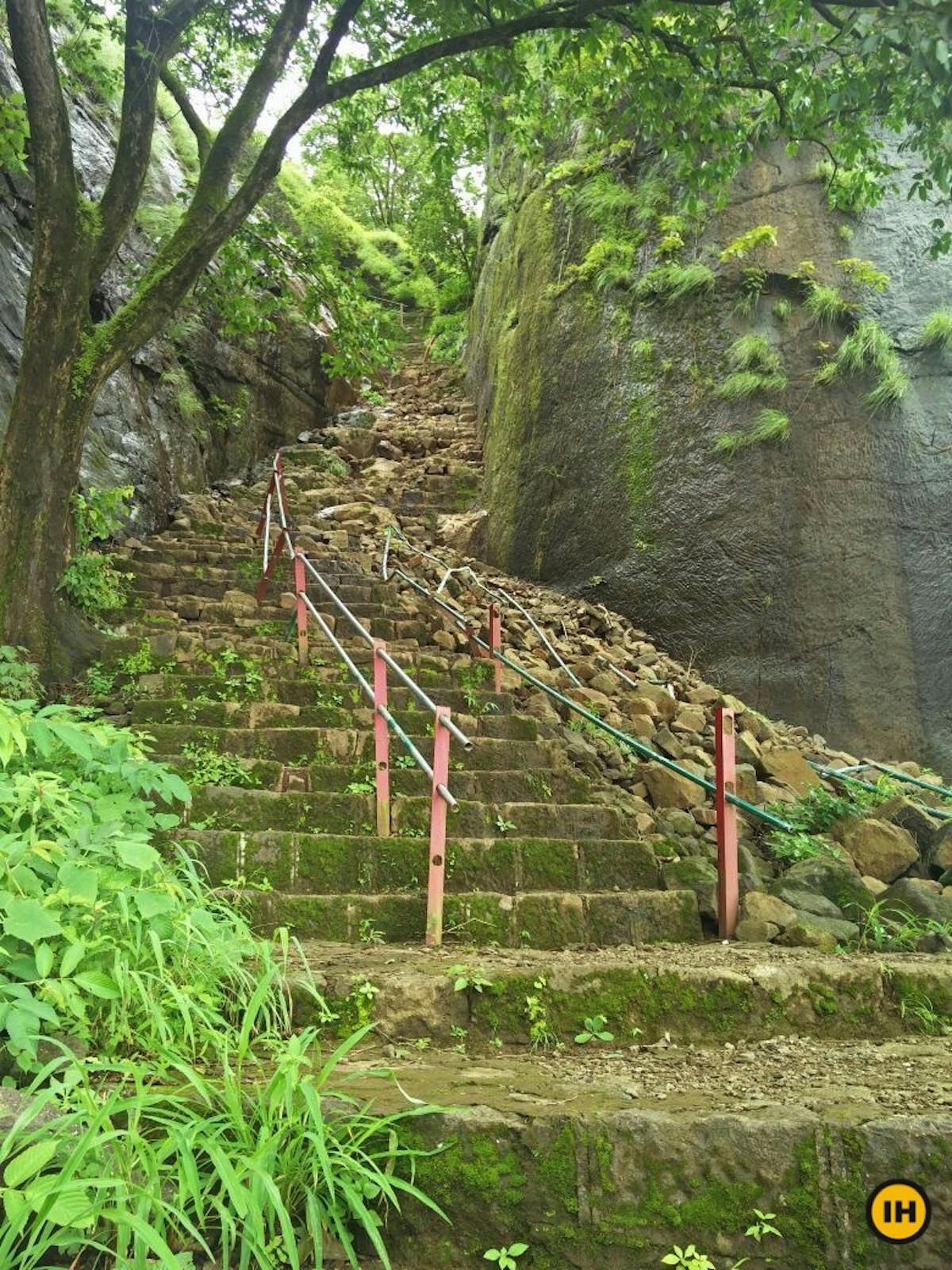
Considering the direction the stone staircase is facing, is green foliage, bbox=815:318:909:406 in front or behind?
behind

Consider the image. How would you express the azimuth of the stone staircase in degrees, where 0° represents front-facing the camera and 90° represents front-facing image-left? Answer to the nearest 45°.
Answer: approximately 0°

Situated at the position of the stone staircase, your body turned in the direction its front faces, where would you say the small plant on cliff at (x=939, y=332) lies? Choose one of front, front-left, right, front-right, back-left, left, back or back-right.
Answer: back-left
